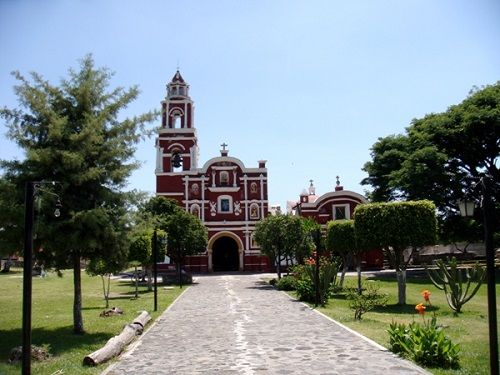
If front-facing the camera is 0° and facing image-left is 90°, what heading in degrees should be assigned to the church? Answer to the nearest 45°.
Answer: approximately 0°

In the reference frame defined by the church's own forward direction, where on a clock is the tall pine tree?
The tall pine tree is roughly at 12 o'clock from the church.

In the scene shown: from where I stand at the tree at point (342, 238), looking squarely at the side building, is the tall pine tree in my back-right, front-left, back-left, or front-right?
back-left

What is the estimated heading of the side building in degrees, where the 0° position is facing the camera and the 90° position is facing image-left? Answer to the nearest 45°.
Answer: approximately 0°

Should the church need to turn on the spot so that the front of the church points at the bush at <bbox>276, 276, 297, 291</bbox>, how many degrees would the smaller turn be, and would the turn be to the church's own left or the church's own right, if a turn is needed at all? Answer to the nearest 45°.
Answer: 0° — it already faces it

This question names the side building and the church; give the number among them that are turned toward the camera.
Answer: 2

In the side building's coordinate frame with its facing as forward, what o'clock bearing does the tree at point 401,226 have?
The tree is roughly at 12 o'clock from the side building.
